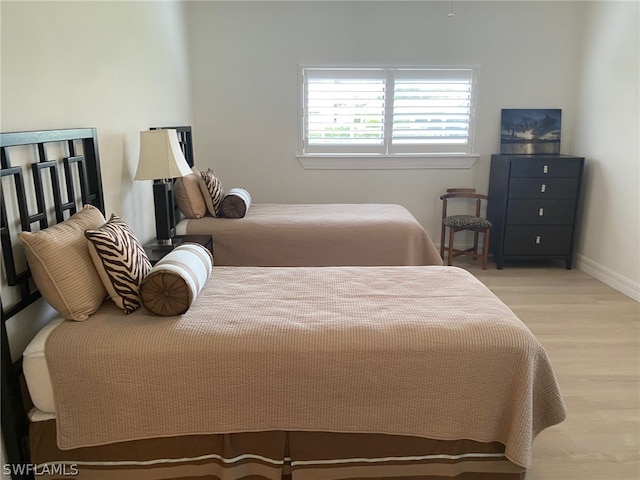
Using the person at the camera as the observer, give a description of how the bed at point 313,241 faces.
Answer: facing to the right of the viewer

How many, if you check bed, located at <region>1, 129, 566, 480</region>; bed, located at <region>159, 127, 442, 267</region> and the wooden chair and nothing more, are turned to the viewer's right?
2

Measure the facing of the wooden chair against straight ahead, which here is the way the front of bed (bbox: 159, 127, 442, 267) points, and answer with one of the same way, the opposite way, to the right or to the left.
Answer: to the right

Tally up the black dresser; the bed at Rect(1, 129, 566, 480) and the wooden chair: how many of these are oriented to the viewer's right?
1

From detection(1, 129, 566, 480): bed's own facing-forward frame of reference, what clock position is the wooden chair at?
The wooden chair is roughly at 10 o'clock from the bed.

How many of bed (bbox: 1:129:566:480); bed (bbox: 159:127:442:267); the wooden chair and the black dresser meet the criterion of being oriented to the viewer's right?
2

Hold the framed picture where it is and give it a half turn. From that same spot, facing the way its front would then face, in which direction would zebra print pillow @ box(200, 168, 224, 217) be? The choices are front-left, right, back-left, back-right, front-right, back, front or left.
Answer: back-left

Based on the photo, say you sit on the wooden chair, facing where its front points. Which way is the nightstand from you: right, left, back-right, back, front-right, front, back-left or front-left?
front-right

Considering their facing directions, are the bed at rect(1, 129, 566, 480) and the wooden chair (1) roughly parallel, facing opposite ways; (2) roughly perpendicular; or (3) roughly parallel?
roughly perpendicular

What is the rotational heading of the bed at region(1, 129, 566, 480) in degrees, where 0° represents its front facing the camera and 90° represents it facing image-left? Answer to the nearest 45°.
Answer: approximately 270°

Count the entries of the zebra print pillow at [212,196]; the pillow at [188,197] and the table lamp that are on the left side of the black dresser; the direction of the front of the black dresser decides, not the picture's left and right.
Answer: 0

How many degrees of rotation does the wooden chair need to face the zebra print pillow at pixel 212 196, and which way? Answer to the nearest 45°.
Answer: approximately 45° to its right

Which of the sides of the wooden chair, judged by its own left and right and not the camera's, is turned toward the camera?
front

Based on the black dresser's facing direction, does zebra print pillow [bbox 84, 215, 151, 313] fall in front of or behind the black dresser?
in front

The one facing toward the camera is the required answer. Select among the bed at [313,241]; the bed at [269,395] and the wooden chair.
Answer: the wooden chair

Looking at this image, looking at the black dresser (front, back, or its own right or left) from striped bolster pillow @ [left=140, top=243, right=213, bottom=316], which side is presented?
front

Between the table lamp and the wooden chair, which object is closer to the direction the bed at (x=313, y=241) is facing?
the wooden chair

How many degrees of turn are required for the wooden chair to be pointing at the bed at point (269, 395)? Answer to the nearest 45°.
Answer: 0° — it already faces it

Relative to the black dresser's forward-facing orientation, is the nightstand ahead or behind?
ahead

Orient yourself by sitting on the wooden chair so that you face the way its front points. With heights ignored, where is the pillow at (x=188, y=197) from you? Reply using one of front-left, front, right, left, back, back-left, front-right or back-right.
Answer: front-right

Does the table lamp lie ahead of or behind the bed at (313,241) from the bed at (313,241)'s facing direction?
behind
